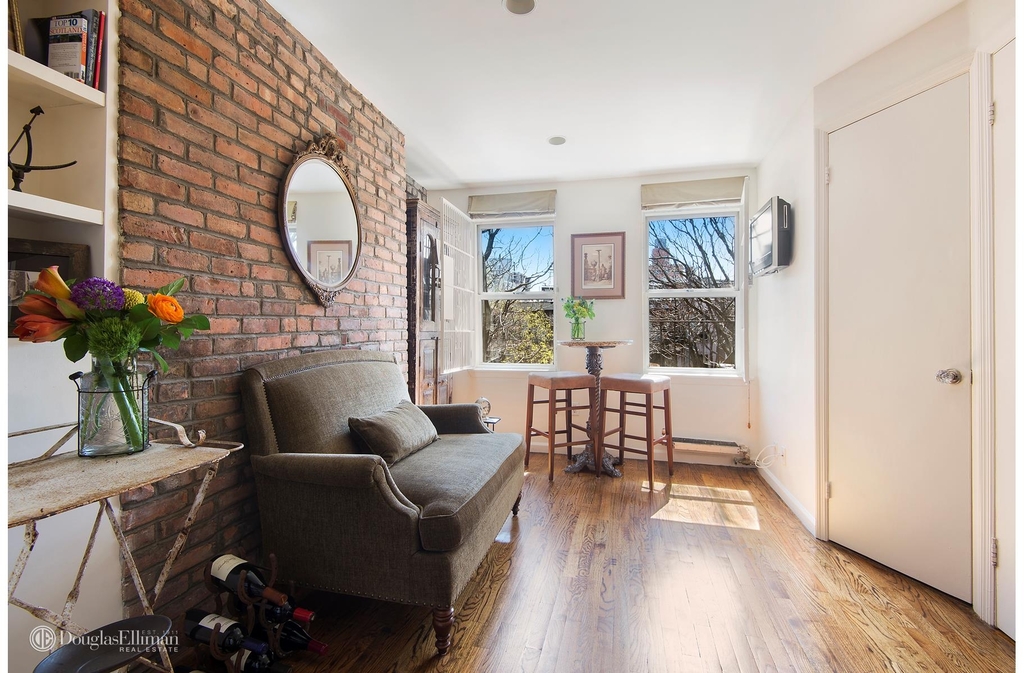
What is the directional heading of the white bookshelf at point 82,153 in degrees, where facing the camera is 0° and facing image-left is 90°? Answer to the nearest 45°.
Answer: approximately 315°

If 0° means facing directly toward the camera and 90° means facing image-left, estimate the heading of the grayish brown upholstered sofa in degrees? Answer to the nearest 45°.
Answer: approximately 315°

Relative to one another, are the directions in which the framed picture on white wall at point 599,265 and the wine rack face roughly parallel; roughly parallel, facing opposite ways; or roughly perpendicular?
roughly perpendicular

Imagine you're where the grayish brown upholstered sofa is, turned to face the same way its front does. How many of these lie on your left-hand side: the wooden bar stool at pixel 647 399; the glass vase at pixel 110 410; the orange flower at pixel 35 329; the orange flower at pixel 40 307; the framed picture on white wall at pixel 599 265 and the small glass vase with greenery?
3

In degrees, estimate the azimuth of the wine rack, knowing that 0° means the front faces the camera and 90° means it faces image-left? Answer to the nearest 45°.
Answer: approximately 315°

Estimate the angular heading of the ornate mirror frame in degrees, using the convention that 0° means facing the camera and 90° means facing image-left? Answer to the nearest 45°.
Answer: approximately 315°
